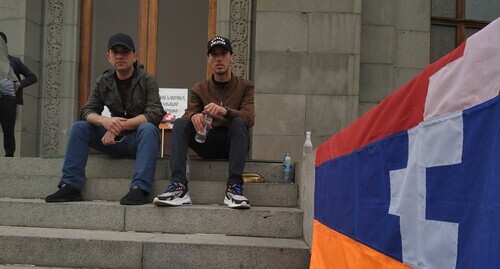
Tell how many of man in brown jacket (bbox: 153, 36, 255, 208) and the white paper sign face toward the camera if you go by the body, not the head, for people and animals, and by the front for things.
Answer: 2

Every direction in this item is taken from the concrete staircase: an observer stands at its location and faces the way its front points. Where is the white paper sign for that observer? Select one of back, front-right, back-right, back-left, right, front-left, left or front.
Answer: back

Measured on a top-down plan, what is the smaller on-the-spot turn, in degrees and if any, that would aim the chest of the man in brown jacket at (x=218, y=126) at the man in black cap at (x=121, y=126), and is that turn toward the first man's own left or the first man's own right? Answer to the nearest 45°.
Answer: approximately 90° to the first man's own right

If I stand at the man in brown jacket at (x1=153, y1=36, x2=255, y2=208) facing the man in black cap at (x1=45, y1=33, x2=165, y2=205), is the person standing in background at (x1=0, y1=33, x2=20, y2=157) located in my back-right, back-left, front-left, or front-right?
front-right

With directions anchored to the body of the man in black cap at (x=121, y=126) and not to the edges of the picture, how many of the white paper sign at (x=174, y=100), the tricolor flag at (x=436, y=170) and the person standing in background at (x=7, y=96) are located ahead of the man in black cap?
1

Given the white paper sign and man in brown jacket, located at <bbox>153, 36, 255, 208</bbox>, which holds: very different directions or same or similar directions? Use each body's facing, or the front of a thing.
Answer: same or similar directions

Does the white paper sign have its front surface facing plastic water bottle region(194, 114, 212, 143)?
yes

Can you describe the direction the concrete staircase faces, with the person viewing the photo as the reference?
facing the viewer

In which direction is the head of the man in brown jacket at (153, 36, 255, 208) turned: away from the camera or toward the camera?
toward the camera

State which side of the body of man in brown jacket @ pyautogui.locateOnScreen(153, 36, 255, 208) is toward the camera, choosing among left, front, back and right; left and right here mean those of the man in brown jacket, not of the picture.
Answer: front

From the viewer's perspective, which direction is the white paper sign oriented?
toward the camera

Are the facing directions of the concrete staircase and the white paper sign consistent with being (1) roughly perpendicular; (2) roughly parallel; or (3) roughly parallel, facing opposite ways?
roughly parallel
